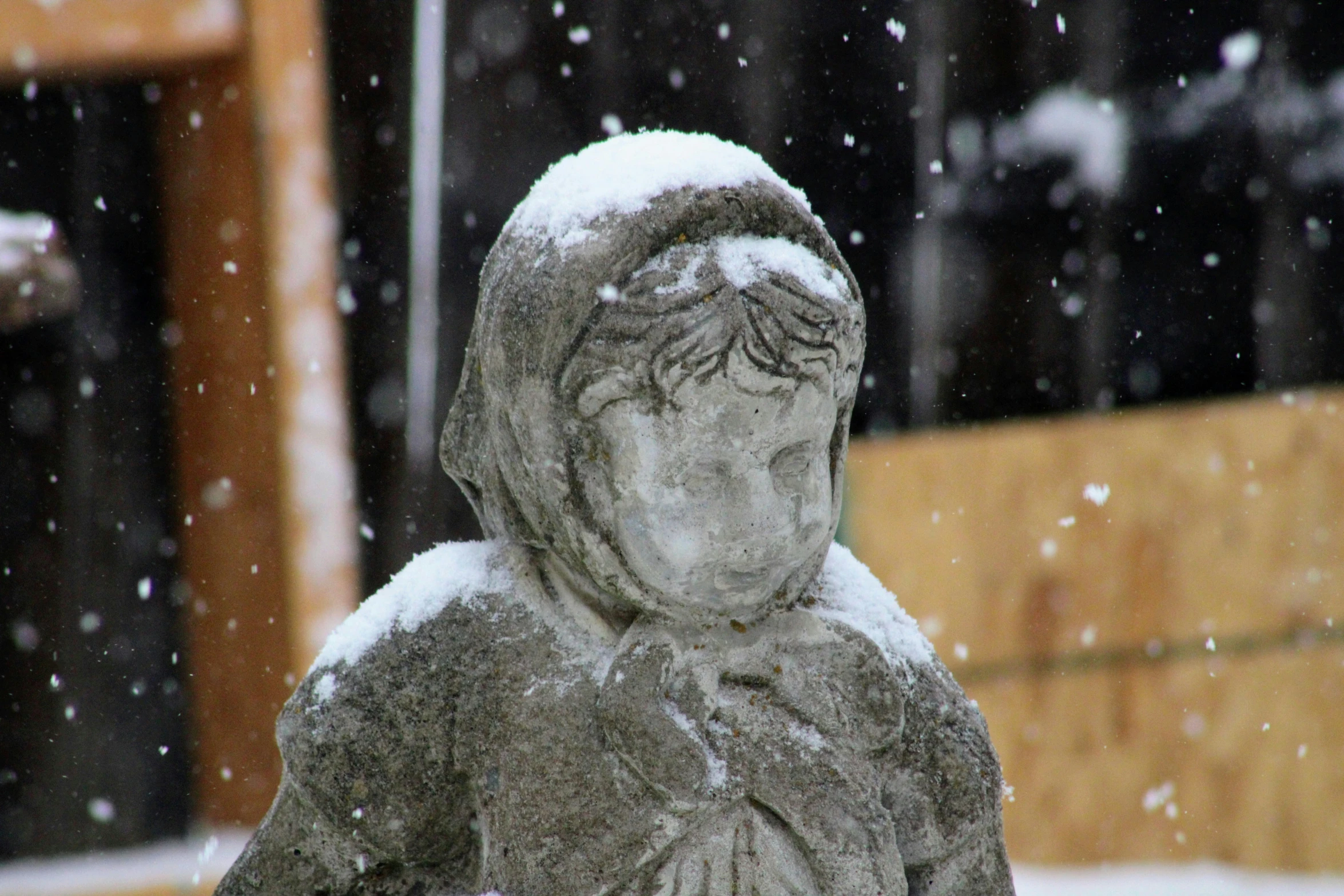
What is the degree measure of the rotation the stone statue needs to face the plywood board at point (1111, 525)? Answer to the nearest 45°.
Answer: approximately 90° to its left

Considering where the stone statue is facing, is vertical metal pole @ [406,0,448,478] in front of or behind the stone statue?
behind

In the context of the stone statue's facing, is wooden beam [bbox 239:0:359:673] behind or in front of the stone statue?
behind

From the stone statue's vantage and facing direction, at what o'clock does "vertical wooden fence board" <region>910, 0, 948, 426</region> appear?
The vertical wooden fence board is roughly at 8 o'clock from the stone statue.

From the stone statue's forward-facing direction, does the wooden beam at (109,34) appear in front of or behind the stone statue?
behind
